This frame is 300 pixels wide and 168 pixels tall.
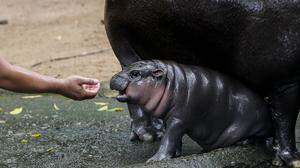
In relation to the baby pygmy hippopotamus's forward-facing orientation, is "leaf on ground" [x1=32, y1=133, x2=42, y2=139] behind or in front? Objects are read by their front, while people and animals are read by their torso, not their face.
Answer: in front

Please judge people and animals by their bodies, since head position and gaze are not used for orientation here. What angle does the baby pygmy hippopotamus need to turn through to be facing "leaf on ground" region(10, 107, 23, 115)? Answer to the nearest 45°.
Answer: approximately 45° to its right

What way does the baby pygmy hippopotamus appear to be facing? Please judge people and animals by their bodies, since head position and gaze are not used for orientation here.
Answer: to the viewer's left
